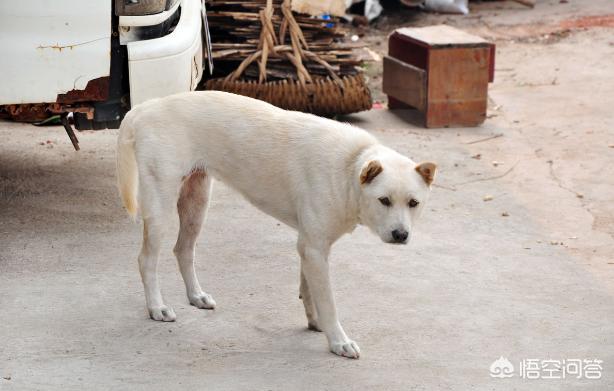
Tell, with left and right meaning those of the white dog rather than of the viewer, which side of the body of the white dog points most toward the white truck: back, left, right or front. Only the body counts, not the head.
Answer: back

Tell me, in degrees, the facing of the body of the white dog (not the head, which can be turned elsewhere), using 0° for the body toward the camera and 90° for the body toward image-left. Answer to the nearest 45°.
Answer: approximately 315°
